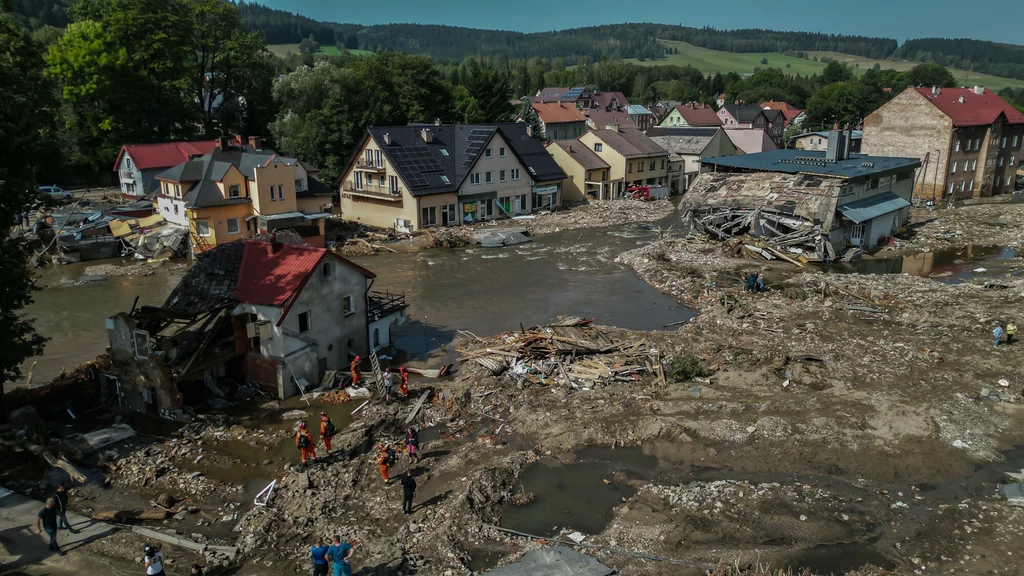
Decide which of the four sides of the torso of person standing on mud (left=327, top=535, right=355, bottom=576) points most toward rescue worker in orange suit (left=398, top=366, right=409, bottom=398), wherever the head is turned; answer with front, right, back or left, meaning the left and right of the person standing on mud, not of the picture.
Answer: front

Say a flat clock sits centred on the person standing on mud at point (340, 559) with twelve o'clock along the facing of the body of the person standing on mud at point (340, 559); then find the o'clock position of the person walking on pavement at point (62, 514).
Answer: the person walking on pavement at point (62, 514) is roughly at 10 o'clock from the person standing on mud at point (340, 559).

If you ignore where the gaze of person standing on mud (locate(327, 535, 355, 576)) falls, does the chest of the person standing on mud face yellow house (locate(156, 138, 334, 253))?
yes

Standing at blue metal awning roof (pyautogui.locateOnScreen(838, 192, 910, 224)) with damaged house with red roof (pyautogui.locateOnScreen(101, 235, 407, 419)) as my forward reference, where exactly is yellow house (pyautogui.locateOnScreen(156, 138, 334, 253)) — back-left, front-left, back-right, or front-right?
front-right

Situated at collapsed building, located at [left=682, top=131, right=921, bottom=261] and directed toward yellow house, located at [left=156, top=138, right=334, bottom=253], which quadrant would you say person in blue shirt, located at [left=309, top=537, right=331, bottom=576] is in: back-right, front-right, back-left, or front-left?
front-left

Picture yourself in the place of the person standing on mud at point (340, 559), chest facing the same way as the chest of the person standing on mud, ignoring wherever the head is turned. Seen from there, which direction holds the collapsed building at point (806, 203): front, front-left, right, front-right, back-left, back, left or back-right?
front-right

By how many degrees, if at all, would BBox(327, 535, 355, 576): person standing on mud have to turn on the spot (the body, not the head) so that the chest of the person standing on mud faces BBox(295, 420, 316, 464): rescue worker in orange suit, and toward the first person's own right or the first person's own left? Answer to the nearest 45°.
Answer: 0° — they already face them

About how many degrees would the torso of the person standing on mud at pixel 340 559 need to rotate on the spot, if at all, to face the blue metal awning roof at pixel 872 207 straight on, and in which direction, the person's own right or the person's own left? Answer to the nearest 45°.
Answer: approximately 45° to the person's own right

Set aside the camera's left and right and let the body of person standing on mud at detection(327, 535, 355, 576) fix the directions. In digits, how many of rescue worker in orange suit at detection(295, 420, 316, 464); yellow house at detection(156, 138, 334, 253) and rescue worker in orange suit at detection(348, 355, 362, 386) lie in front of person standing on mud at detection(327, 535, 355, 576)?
3

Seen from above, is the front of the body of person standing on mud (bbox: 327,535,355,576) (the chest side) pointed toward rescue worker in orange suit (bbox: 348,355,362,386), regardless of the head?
yes

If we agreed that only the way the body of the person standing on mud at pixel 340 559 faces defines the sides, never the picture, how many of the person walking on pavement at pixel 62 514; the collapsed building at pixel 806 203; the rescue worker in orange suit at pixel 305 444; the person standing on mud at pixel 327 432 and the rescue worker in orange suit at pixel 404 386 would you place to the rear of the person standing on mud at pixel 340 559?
0

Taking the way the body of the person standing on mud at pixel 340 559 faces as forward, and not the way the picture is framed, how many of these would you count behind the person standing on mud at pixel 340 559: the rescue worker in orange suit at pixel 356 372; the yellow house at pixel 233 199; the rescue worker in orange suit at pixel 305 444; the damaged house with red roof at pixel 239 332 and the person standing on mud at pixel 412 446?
0

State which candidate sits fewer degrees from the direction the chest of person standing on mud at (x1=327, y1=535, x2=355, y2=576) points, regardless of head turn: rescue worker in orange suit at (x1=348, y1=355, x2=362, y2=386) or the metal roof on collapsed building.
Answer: the rescue worker in orange suit

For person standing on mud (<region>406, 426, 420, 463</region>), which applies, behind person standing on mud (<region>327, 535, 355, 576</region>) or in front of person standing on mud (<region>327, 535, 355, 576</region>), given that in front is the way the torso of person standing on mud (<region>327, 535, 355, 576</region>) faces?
in front

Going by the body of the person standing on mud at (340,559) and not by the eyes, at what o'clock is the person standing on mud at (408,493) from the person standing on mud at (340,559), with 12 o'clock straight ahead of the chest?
the person standing on mud at (408,493) is roughly at 1 o'clock from the person standing on mud at (340,559).

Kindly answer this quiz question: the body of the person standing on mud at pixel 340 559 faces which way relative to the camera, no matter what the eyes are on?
away from the camera

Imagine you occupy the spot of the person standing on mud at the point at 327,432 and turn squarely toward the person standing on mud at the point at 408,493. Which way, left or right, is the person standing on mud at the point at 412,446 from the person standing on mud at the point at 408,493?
left

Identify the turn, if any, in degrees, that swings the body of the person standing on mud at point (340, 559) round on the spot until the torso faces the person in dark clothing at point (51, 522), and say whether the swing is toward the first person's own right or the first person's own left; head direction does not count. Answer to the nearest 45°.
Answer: approximately 45° to the first person's own left
